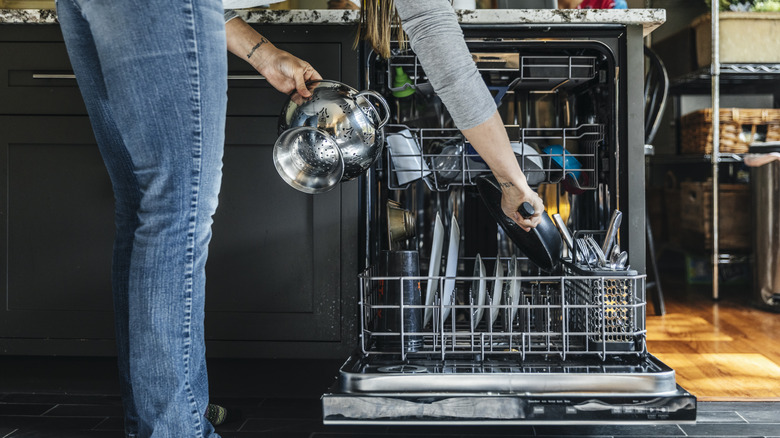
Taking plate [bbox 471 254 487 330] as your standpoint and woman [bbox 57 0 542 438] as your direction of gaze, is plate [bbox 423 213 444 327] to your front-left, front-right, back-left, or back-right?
front-right

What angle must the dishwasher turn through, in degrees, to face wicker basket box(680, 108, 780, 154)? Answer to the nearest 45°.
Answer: approximately 135° to its left

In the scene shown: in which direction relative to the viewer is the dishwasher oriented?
toward the camera

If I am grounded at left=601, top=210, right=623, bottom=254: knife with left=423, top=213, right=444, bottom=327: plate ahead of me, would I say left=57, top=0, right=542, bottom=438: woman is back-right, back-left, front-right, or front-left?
front-left

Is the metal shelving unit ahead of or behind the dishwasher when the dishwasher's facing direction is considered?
behind

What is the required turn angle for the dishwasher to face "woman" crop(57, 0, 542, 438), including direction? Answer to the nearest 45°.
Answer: approximately 45° to its right
